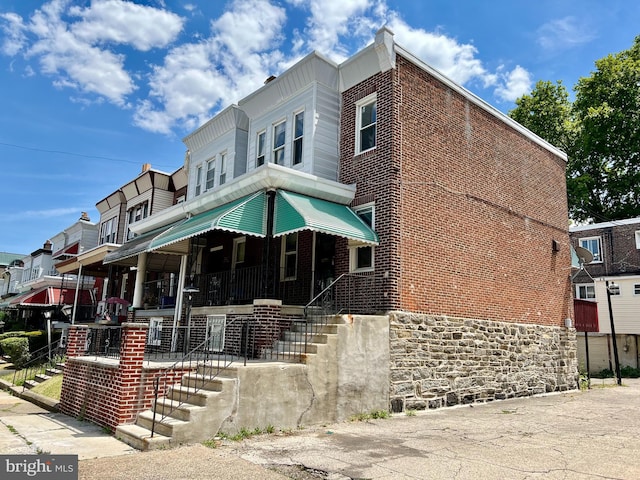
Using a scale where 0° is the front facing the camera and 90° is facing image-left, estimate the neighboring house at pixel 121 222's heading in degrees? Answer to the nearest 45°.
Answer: approximately 45°

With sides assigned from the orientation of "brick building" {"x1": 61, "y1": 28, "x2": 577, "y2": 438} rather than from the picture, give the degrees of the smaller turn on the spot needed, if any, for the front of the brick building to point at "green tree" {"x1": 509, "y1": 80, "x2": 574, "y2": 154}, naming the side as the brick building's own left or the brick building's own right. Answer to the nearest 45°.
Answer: approximately 180°

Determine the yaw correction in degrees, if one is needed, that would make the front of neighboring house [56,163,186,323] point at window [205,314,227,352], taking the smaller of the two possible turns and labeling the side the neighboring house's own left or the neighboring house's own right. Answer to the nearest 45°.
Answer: approximately 45° to the neighboring house's own left

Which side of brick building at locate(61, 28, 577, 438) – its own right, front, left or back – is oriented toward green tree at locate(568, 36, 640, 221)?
back

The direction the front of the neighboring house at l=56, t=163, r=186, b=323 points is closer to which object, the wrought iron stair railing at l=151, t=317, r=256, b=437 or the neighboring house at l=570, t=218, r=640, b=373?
the wrought iron stair railing

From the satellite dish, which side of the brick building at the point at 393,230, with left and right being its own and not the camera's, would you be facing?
back

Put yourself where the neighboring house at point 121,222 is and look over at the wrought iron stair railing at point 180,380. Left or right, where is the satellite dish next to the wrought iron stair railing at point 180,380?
left

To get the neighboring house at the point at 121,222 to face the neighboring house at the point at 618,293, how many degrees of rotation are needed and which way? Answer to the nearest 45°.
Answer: approximately 135° to its left

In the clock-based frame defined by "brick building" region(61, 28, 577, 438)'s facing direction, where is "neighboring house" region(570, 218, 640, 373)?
The neighboring house is roughly at 6 o'clock from the brick building.

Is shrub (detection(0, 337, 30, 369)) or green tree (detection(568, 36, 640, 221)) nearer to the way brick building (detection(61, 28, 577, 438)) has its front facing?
the shrub

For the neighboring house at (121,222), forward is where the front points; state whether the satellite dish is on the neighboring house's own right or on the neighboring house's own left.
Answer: on the neighboring house's own left

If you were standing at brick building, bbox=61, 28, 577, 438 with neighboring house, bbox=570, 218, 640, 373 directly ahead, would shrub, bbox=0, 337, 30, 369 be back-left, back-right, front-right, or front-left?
back-left
